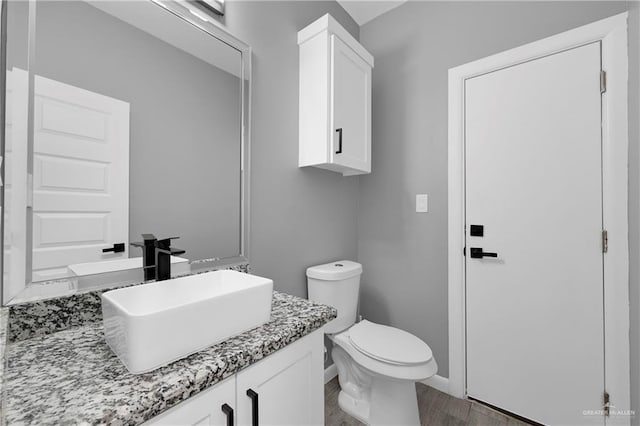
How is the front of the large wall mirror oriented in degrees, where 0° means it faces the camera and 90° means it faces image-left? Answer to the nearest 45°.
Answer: approximately 315°

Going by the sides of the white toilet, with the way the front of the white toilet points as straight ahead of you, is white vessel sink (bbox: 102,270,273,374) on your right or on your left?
on your right

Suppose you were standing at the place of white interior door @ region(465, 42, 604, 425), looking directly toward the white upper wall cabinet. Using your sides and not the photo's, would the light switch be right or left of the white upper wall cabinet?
right

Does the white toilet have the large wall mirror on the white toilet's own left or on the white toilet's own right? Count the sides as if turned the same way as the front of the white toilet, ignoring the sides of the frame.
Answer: on the white toilet's own right

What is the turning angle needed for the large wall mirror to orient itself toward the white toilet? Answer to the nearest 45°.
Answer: approximately 45° to its left
